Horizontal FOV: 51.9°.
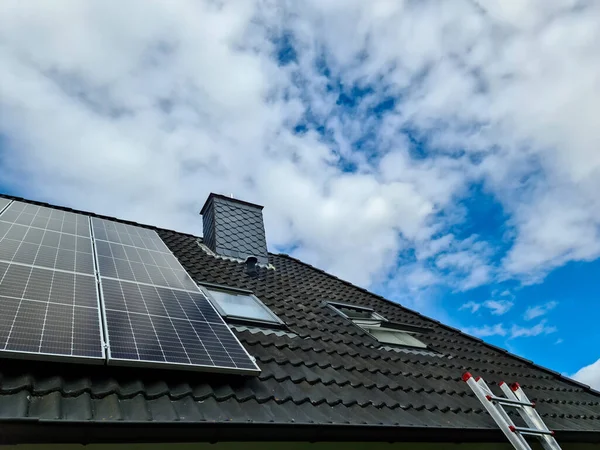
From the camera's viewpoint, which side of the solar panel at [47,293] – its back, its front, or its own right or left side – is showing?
front

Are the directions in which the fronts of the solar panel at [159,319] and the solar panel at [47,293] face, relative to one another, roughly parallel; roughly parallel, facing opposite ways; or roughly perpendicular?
roughly parallel

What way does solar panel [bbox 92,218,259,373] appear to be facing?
toward the camera

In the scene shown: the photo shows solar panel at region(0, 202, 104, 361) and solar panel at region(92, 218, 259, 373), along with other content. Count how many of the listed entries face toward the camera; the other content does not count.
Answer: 2

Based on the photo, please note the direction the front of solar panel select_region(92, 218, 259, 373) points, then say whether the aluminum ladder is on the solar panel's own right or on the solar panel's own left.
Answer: on the solar panel's own left

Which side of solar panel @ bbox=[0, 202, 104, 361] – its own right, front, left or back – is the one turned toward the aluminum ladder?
left
